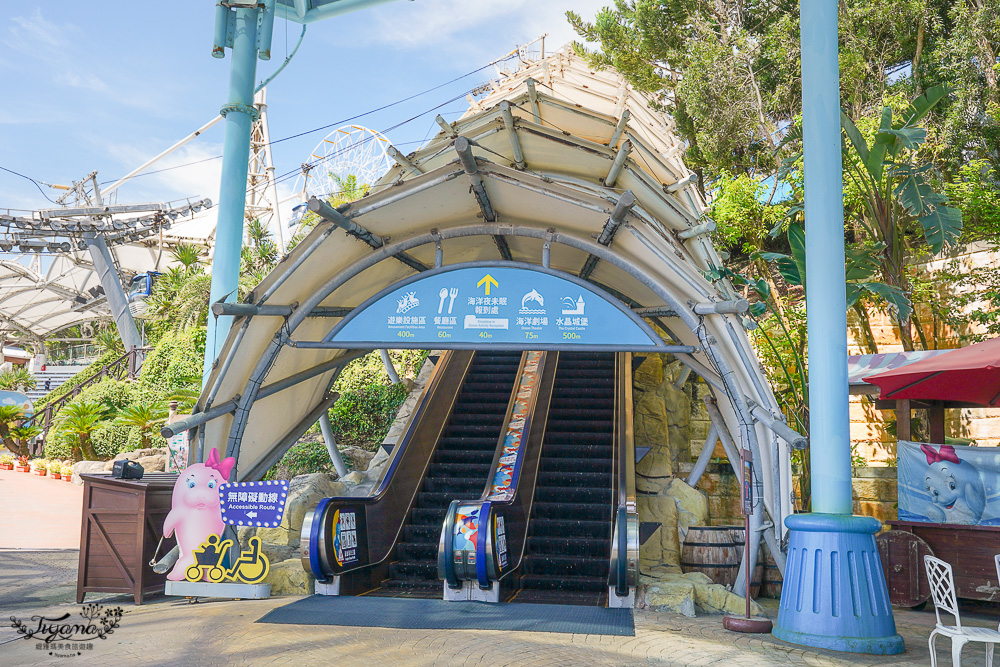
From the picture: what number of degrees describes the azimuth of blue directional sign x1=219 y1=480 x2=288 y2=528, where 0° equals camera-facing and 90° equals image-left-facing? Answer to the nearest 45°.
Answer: approximately 0°

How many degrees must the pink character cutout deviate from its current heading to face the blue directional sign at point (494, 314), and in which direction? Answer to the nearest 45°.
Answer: approximately 90° to its left

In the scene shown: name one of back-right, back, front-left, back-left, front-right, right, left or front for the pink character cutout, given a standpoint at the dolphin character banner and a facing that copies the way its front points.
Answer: front-right

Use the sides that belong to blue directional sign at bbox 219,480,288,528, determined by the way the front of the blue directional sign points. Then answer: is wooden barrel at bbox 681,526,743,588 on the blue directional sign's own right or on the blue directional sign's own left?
on the blue directional sign's own left

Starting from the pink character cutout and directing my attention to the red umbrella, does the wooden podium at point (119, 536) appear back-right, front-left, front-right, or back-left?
back-left

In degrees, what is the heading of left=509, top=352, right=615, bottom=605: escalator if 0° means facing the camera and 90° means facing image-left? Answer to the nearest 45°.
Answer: approximately 0°

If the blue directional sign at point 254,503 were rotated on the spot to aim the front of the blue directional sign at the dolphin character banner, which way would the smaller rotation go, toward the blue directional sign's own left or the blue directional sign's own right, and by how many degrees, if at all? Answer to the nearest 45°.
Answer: approximately 90° to the blue directional sign's own left

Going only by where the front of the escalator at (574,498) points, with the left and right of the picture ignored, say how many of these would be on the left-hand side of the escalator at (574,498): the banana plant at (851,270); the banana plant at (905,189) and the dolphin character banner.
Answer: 3
